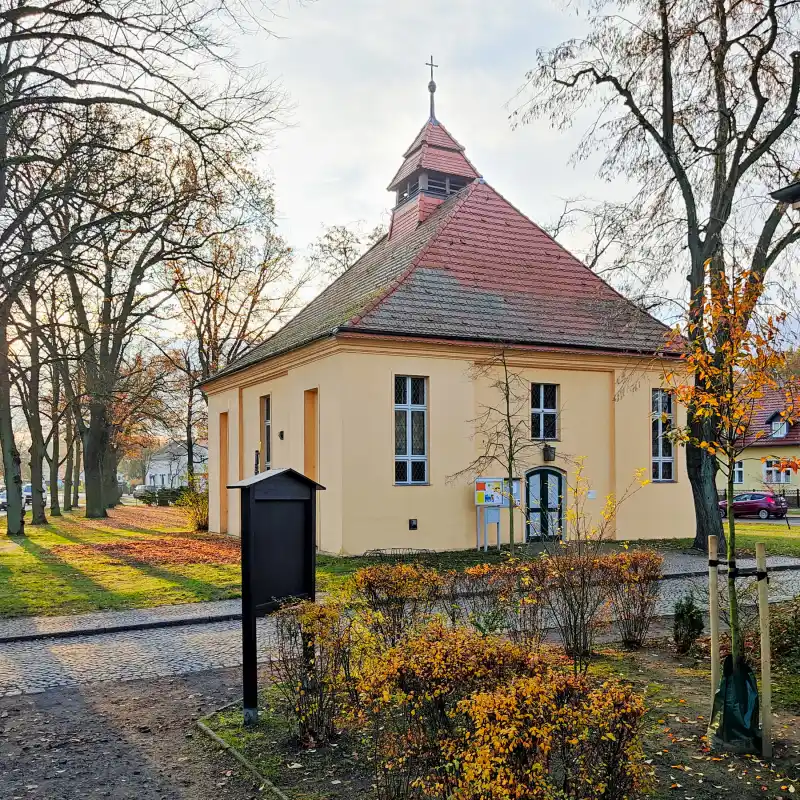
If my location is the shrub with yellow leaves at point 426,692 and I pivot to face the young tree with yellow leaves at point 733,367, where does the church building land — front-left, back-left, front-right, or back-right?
front-left

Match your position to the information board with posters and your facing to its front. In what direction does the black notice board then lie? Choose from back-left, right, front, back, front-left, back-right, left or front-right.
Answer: front

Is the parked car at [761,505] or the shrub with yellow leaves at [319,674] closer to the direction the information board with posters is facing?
the shrub with yellow leaves

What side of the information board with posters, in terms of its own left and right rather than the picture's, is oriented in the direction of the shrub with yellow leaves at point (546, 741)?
front

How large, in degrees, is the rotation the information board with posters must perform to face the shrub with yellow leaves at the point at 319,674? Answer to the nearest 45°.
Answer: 0° — it already faces it

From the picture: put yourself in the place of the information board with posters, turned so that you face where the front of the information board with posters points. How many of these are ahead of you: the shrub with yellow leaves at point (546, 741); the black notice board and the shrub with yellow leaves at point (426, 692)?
3

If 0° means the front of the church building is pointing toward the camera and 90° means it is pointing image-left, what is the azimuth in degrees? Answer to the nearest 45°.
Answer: approximately 315°

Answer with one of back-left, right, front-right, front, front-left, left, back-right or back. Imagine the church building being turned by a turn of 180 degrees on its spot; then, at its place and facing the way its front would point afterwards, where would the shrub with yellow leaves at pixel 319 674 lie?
back-left

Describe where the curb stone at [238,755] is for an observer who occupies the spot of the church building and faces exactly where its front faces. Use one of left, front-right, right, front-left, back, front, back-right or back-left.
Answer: front-right

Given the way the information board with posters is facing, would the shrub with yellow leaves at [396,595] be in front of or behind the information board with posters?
in front

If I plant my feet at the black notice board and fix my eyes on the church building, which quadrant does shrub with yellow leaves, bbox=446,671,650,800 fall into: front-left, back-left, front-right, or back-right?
back-right

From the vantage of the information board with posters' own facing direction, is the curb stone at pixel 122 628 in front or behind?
in front

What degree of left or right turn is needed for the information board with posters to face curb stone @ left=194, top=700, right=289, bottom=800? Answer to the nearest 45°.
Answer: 0° — it already faces it

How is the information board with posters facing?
toward the camera
